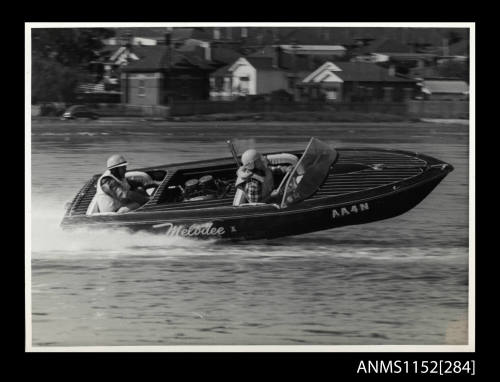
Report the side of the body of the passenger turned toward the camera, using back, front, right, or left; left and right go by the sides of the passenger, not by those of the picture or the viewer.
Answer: right

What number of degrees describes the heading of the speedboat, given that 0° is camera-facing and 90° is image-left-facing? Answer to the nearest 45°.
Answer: approximately 270°

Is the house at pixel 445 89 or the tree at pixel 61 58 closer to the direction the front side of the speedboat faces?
the house

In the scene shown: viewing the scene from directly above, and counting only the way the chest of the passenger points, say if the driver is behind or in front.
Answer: in front

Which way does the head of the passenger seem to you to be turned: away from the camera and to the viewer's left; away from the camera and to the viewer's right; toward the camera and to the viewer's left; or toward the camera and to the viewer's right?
toward the camera and to the viewer's right

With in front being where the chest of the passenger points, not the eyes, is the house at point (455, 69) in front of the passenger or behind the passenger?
in front
